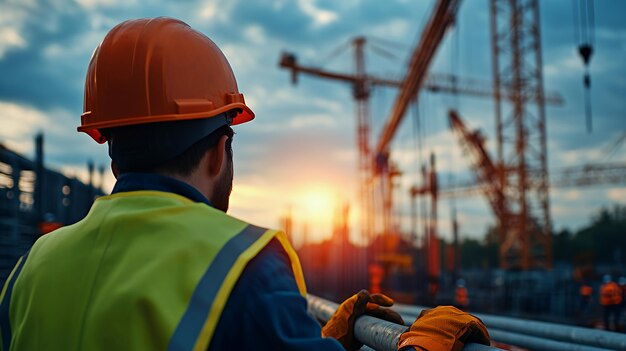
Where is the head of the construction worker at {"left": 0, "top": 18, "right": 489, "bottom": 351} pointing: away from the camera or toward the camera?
away from the camera

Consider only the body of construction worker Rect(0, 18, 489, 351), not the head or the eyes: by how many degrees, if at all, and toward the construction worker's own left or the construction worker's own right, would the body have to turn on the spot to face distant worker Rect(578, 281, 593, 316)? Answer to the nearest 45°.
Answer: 0° — they already face them

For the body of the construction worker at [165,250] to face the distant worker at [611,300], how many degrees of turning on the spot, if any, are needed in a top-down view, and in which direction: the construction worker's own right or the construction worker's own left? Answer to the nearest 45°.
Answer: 0° — they already face them

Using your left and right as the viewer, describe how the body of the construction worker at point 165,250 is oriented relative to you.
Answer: facing away from the viewer and to the right of the viewer

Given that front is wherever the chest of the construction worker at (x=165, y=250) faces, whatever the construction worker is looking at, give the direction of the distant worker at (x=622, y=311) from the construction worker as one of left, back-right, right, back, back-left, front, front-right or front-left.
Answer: front

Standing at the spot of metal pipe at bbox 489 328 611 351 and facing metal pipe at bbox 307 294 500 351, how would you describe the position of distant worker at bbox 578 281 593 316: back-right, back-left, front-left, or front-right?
back-right
